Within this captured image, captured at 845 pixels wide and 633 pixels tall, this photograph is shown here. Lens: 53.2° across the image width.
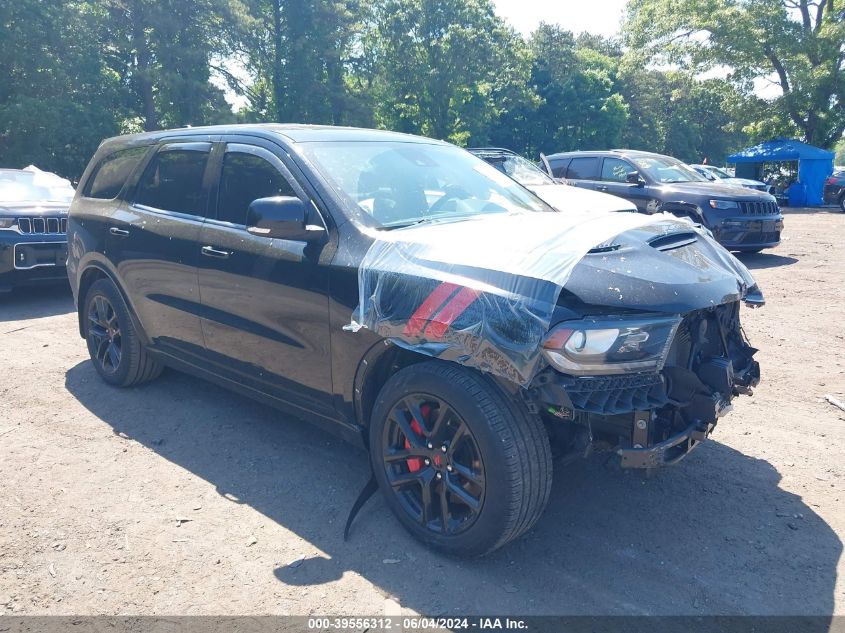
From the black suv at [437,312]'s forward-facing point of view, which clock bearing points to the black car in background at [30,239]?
The black car in background is roughly at 6 o'clock from the black suv.

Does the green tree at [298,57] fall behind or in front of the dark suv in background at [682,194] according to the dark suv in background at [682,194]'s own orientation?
behind

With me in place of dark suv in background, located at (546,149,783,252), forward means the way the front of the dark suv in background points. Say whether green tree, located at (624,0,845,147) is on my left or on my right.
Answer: on my left

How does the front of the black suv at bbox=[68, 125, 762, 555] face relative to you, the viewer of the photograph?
facing the viewer and to the right of the viewer

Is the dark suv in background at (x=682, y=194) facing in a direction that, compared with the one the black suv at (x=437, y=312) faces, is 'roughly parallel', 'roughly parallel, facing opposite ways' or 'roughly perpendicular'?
roughly parallel

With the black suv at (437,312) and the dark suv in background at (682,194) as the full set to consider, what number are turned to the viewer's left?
0

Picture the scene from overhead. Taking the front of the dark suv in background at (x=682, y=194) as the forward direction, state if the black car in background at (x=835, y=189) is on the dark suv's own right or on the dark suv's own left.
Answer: on the dark suv's own left

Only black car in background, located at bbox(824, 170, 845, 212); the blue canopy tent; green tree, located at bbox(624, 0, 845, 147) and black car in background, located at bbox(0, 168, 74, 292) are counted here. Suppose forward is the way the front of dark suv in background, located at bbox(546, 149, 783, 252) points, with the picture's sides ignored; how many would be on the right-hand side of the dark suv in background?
1

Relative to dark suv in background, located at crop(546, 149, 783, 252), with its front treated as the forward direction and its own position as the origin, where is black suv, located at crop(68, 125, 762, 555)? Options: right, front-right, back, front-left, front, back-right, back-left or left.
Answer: front-right

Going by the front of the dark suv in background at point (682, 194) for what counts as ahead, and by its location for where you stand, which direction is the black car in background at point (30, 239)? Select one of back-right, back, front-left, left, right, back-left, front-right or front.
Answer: right

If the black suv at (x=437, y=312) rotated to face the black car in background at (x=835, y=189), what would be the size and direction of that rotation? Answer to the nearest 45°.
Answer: approximately 90° to its left

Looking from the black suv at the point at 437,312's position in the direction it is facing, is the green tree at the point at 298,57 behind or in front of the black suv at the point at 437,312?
behind
